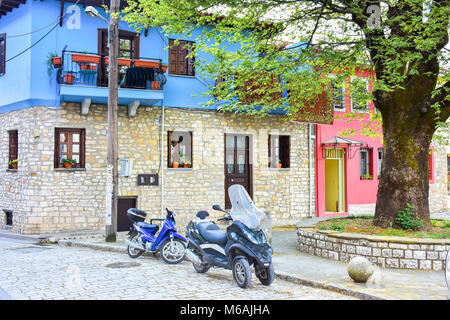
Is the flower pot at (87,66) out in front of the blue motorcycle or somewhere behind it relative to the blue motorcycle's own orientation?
behind

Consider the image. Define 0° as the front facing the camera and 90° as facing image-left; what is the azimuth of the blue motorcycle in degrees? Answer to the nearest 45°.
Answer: approximately 315°

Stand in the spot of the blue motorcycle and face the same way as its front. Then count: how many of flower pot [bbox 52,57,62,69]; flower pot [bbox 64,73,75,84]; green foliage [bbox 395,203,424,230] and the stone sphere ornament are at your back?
2

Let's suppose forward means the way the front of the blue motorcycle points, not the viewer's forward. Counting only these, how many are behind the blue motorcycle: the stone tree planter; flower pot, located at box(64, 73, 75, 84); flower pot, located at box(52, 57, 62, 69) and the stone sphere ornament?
2

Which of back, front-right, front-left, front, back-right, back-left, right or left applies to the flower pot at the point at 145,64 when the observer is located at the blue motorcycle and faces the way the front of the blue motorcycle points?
back-left

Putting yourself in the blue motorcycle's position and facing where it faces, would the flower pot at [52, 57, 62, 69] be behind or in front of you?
behind

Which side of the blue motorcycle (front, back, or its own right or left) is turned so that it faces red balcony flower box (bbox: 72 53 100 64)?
back

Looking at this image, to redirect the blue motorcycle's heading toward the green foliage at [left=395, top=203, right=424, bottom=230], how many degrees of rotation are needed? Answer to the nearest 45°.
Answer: approximately 45° to its left

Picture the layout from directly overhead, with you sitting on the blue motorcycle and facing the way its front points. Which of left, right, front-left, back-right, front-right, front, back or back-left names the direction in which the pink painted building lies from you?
left

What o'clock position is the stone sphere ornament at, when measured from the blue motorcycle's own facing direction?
The stone sphere ornament is roughly at 12 o'clock from the blue motorcycle.

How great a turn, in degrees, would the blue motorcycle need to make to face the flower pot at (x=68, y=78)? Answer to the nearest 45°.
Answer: approximately 180°
